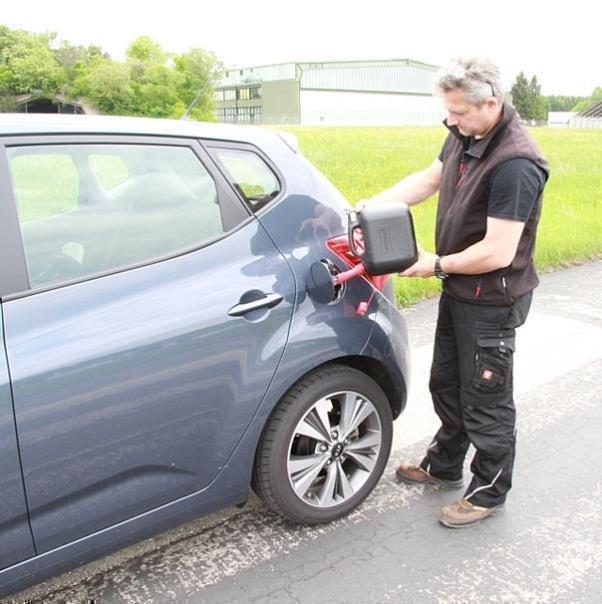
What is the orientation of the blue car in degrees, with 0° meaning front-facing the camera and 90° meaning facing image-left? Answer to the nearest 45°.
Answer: approximately 45°

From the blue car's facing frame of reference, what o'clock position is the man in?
The man is roughly at 7 o'clock from the blue car.
